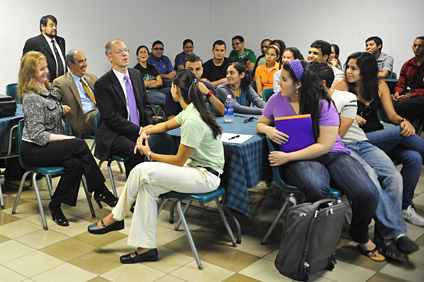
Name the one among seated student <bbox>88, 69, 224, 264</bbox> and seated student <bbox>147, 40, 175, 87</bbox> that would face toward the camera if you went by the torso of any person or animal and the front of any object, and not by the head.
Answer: seated student <bbox>147, 40, 175, 87</bbox>

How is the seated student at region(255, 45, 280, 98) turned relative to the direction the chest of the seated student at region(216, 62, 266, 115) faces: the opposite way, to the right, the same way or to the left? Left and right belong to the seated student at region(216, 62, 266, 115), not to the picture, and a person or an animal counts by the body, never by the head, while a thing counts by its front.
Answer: the same way

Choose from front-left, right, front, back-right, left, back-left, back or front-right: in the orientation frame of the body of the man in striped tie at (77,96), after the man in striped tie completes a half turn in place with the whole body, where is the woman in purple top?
back

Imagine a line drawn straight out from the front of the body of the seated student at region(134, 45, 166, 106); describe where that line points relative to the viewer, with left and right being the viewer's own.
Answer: facing the viewer and to the right of the viewer

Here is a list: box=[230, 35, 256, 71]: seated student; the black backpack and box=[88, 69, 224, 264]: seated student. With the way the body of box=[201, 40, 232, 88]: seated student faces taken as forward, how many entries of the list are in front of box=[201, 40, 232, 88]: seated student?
2

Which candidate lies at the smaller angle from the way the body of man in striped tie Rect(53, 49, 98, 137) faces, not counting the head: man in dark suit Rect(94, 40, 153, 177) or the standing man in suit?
the man in dark suit

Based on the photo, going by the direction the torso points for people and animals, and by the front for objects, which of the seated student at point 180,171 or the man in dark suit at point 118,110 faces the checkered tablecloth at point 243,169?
the man in dark suit

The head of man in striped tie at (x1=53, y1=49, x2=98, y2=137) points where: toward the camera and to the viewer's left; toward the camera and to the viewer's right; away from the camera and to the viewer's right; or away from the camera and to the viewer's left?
toward the camera and to the viewer's right

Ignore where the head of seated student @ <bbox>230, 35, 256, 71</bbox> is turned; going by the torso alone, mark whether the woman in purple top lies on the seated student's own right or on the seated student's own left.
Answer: on the seated student's own left
